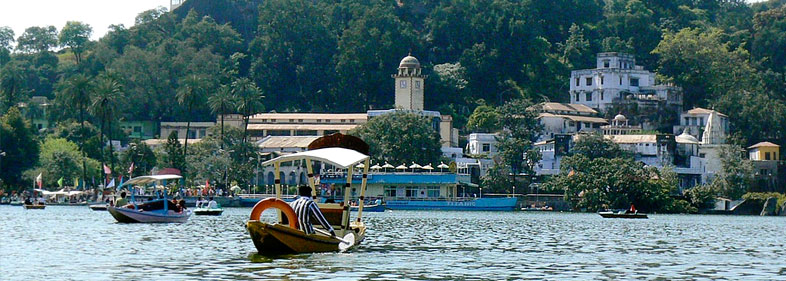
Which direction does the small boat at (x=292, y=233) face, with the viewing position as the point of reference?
facing the viewer and to the left of the viewer
